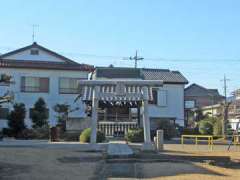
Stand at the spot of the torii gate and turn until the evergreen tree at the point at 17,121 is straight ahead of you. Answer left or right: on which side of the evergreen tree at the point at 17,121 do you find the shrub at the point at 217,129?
right

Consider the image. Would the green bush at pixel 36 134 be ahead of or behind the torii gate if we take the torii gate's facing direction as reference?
behind

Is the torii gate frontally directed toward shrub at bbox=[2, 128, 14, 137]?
no

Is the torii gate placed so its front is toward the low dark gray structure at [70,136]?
no

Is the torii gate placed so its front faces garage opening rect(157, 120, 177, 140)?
no

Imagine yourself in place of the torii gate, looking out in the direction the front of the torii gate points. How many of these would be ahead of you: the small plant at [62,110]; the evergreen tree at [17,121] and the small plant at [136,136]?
0

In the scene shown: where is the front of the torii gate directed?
toward the camera

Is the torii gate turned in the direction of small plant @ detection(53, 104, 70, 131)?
no

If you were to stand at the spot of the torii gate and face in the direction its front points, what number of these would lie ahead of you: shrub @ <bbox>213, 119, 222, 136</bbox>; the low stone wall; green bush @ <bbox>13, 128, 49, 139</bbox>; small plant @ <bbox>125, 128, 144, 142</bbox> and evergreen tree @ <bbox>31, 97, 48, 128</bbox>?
0

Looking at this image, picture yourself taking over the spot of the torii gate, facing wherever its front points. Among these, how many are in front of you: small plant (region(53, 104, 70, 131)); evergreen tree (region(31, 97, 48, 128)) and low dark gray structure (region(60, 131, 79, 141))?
0

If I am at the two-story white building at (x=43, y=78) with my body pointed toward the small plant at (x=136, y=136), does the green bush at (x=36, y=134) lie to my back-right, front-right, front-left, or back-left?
front-right

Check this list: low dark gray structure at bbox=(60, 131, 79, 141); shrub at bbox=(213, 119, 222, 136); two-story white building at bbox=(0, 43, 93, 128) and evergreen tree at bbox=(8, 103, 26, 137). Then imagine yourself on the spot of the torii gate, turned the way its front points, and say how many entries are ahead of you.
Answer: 0

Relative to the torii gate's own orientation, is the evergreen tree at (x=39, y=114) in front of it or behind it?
behind

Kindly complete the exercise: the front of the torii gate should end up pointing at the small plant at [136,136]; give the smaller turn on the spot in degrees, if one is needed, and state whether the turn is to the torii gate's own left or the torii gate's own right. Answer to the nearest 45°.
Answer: approximately 180°
